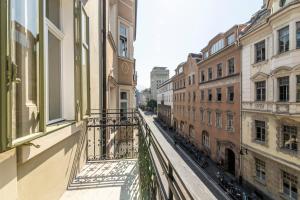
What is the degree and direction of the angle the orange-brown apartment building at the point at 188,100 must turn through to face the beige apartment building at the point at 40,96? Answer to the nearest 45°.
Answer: approximately 90° to its left

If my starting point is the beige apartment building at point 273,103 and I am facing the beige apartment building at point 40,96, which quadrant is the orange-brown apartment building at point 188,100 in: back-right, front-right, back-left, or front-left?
back-right

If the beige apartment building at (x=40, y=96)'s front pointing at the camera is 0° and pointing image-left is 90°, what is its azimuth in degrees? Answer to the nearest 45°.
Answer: approximately 315°

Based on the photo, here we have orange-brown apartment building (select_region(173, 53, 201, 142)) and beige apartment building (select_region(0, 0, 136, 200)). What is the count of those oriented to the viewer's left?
1

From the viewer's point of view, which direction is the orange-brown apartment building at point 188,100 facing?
to the viewer's left

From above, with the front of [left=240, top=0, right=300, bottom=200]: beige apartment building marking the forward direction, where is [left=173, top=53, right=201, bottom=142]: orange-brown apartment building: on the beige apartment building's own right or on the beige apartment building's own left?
on the beige apartment building's own right

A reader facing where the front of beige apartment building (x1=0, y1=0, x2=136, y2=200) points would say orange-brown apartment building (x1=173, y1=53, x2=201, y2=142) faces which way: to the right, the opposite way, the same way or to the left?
the opposite way

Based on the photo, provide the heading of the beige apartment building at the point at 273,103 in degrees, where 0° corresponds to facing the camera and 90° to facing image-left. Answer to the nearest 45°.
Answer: approximately 45°

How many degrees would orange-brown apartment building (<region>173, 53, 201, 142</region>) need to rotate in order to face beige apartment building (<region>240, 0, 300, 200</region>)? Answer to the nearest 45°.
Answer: approximately 90° to its left

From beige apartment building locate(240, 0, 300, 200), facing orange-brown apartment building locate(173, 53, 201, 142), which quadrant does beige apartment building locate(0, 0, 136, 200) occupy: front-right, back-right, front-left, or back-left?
back-left

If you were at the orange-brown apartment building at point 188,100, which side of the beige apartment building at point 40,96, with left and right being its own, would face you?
left
